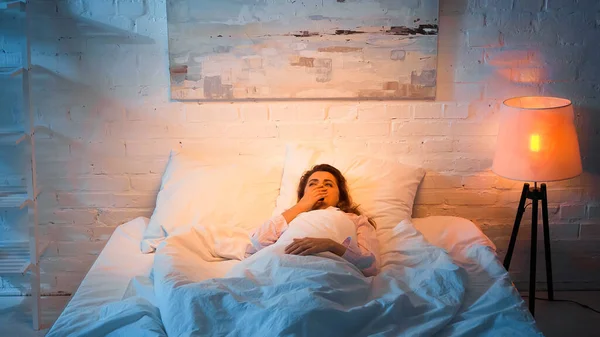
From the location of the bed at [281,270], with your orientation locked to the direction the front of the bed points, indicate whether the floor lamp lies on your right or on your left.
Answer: on your left

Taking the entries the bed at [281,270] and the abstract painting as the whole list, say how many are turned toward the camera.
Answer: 2

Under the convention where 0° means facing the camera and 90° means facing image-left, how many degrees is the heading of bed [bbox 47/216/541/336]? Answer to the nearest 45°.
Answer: approximately 0°

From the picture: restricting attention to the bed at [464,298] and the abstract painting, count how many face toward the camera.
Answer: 2

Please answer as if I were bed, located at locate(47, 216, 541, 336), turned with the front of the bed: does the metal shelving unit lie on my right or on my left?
on my right

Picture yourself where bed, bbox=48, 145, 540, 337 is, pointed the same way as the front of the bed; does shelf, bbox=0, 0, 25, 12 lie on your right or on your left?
on your right
